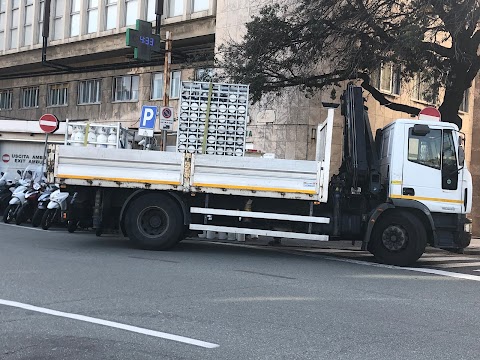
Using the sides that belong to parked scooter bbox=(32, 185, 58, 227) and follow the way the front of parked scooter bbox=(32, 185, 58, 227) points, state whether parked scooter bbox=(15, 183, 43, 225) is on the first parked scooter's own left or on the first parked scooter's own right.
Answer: on the first parked scooter's own right

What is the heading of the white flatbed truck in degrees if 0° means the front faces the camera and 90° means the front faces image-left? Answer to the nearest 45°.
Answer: approximately 270°

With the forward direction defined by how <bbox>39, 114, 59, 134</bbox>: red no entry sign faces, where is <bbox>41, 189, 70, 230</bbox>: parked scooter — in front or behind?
in front

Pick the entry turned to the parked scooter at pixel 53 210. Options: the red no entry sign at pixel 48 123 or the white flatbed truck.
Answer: the red no entry sign

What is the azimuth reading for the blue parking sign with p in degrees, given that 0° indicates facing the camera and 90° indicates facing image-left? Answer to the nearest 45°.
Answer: approximately 0°

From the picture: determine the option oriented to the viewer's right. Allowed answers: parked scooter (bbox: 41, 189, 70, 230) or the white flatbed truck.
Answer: the white flatbed truck

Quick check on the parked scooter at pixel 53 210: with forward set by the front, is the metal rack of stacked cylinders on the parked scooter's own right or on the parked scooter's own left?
on the parked scooter's own left

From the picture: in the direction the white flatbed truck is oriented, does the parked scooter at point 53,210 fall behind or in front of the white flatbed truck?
behind

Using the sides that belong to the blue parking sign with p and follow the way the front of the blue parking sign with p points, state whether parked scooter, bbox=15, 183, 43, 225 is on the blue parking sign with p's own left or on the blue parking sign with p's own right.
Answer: on the blue parking sign with p's own right
